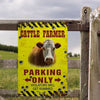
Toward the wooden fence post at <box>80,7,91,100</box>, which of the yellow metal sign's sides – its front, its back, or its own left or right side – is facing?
left

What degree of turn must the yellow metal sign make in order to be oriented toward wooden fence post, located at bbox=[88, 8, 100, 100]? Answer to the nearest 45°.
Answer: approximately 45° to its left

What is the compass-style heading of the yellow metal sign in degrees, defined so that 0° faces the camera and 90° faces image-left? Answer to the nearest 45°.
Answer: approximately 0°
